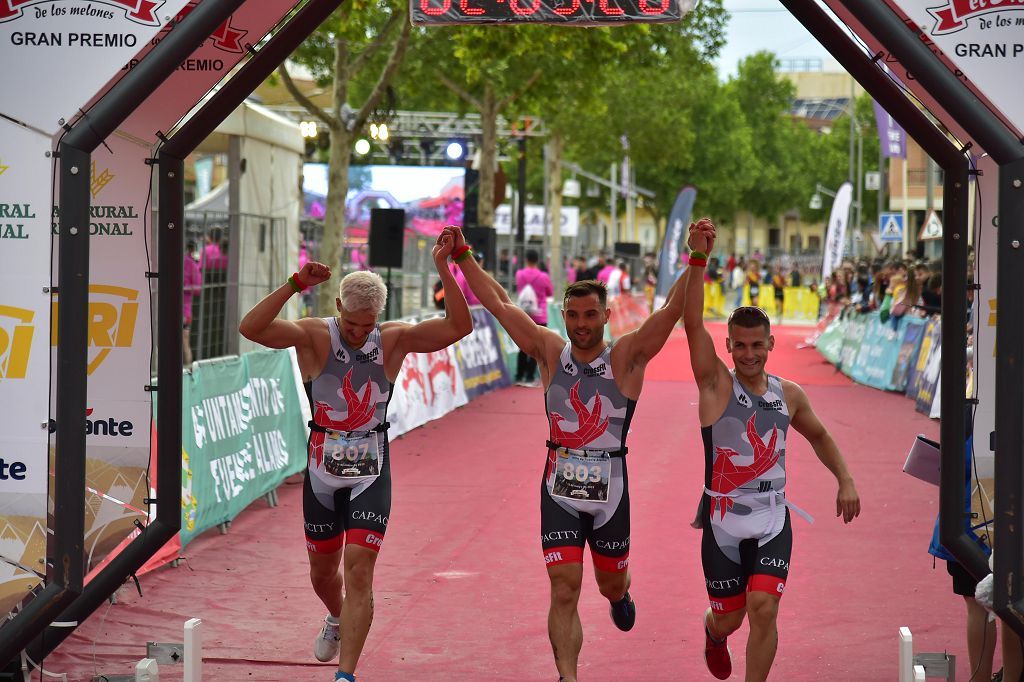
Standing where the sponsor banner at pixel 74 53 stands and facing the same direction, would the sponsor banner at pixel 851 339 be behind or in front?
behind

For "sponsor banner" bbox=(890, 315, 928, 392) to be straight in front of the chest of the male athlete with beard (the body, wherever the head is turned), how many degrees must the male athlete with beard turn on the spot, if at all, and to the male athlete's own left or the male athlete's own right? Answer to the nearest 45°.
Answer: approximately 180°

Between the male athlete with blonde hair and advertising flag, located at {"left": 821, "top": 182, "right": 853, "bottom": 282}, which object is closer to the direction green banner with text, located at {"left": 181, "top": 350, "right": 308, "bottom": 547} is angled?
the male athlete with blonde hair

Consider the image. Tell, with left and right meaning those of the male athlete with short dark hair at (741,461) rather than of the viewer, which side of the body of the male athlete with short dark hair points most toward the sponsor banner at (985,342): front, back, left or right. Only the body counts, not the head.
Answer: left

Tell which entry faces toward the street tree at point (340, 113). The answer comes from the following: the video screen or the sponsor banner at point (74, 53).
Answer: the video screen

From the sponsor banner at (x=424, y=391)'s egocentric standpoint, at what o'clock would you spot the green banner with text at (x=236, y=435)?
The green banner with text is roughly at 2 o'clock from the sponsor banner.

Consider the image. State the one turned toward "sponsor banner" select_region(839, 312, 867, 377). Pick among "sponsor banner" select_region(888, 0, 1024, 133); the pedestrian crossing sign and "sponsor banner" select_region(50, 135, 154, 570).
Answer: the pedestrian crossing sign
